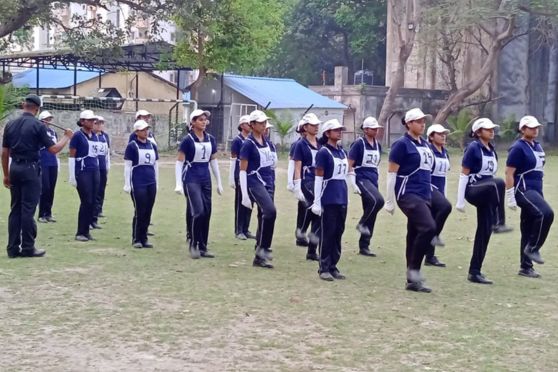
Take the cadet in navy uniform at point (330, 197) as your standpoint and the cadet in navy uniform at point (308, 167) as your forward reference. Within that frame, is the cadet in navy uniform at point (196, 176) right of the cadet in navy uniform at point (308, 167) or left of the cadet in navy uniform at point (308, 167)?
left

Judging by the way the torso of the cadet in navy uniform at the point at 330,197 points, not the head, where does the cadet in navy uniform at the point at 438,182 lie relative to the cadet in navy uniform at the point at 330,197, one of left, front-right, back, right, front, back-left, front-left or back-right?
left

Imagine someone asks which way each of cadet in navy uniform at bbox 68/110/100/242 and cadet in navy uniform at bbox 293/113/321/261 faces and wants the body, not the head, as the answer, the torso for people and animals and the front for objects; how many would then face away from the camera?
0

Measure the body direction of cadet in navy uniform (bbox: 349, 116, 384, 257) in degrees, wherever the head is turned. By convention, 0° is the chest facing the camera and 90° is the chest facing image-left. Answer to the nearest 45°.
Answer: approximately 315°

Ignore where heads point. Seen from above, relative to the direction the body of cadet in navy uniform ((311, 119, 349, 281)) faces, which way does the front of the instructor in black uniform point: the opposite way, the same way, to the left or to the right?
to the left

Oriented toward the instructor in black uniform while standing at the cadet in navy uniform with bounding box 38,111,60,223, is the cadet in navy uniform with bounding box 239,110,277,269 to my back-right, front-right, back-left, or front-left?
front-left

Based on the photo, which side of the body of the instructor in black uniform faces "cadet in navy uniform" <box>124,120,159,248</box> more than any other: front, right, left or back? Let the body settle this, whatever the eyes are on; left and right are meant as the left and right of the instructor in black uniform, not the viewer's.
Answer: front

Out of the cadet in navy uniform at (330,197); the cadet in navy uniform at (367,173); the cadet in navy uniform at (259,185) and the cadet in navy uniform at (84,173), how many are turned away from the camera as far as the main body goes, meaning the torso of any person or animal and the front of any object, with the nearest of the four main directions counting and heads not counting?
0

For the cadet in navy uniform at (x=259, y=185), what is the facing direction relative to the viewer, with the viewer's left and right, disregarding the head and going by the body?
facing the viewer and to the right of the viewer

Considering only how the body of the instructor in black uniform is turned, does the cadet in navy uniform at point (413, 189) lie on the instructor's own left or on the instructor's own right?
on the instructor's own right

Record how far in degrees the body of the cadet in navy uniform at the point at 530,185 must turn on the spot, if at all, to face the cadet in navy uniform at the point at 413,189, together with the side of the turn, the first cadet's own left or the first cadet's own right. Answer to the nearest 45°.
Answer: approximately 90° to the first cadet's own right

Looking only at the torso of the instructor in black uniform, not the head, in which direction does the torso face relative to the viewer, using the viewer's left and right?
facing away from the viewer and to the right of the viewer
